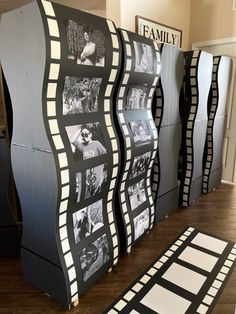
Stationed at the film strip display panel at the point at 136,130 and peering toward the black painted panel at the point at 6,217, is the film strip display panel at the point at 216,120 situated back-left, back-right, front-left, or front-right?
back-right

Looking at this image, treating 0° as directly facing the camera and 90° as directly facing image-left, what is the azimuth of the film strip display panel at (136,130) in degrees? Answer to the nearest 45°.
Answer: approximately 315°

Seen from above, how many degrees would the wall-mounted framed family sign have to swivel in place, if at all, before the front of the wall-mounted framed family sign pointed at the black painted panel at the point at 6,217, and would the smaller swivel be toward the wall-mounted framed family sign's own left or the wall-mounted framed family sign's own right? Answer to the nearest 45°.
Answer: approximately 90° to the wall-mounted framed family sign's own right

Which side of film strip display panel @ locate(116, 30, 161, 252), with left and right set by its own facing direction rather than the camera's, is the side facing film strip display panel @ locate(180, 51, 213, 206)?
left

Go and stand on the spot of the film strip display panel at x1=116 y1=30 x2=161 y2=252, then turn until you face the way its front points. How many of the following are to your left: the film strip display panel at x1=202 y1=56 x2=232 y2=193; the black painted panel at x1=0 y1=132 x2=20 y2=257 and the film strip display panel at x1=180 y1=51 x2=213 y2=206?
2

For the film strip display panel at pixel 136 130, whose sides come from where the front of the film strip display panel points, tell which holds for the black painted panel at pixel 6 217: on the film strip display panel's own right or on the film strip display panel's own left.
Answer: on the film strip display panel's own right

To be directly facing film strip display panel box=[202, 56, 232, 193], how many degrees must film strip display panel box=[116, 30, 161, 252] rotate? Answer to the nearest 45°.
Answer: approximately 90° to its left
